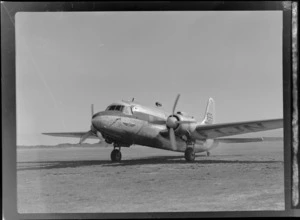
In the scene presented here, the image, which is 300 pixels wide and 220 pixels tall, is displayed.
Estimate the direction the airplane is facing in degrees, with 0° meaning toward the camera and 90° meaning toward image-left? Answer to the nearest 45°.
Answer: approximately 45°
